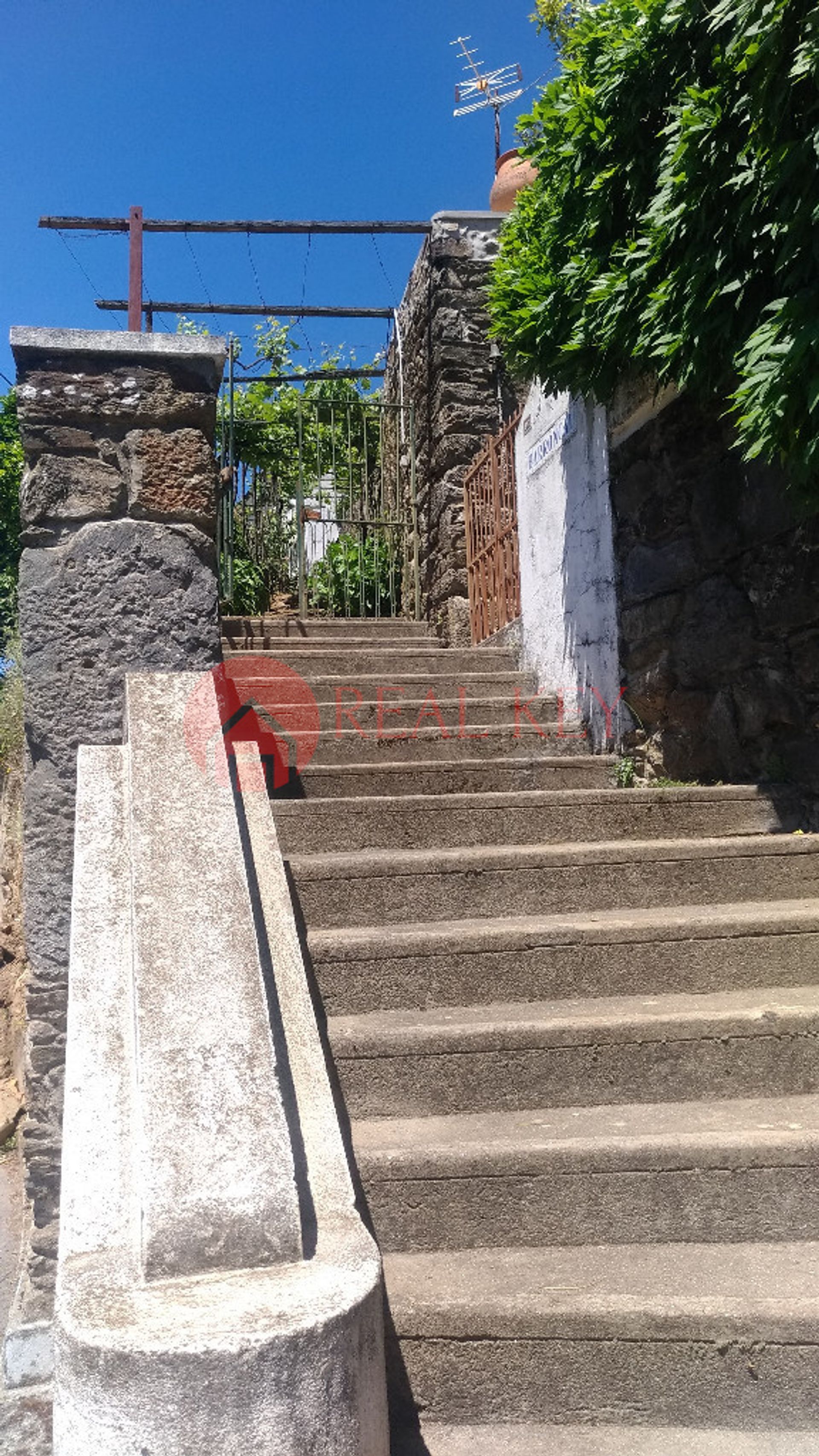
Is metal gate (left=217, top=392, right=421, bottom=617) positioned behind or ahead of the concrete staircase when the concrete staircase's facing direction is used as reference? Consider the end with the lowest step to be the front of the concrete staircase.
behind

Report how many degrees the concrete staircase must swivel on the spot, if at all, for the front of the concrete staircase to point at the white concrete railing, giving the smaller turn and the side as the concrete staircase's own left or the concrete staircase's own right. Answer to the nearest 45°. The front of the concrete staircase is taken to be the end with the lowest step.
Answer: approximately 45° to the concrete staircase's own right

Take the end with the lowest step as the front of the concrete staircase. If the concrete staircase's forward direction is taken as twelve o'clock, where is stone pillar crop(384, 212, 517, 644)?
The stone pillar is roughly at 6 o'clock from the concrete staircase.

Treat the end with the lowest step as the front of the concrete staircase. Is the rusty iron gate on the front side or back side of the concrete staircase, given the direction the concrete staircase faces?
on the back side

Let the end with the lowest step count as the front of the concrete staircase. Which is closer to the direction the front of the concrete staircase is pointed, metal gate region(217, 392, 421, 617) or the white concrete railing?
the white concrete railing
